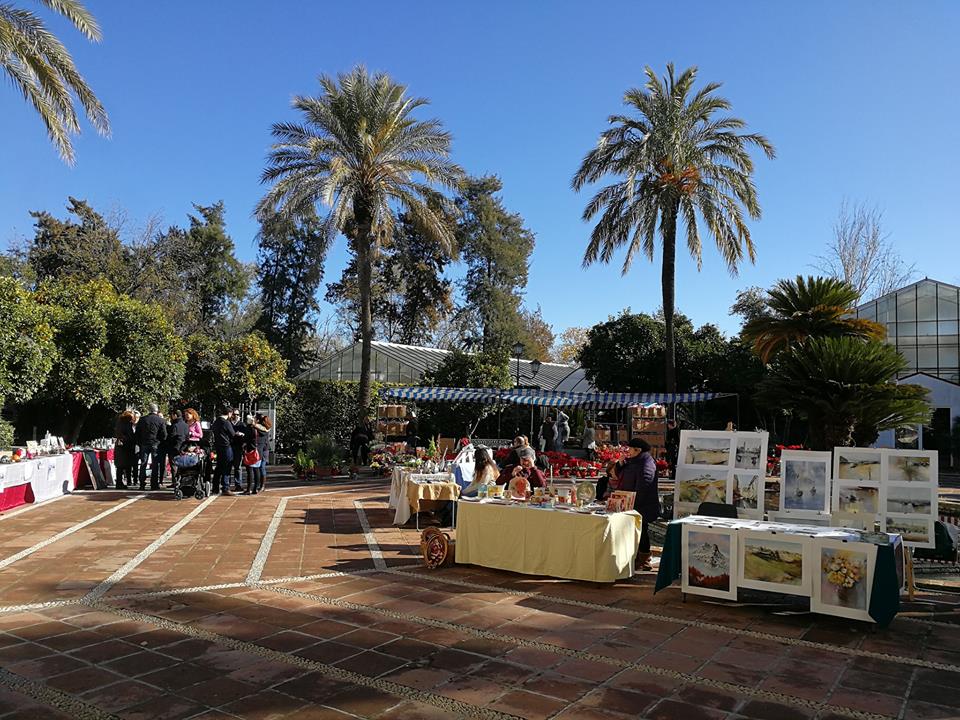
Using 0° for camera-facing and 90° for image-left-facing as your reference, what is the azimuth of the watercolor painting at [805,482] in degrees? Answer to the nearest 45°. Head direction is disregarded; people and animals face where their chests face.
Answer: approximately 0°

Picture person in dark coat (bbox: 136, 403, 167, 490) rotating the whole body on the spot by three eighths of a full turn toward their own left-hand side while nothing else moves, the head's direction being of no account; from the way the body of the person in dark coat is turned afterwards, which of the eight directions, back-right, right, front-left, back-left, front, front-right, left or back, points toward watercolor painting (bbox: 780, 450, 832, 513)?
left

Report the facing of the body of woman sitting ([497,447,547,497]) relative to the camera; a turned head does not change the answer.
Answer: toward the camera

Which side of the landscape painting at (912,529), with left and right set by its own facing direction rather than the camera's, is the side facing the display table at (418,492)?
right

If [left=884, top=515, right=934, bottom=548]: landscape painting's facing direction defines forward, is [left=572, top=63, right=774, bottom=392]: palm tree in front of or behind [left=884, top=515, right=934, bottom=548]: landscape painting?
behind

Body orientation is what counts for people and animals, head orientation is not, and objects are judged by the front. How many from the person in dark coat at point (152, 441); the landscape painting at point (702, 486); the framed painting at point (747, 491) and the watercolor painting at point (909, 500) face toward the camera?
3

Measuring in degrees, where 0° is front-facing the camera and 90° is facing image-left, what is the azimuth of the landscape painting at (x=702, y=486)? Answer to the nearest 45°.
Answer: approximately 0°

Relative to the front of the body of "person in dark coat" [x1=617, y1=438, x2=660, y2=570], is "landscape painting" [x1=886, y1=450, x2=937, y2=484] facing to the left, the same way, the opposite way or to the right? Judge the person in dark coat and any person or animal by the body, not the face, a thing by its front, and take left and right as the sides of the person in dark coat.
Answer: to the left

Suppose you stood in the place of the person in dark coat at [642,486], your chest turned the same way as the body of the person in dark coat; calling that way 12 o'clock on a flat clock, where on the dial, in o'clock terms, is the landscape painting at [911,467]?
The landscape painting is roughly at 6 o'clock from the person in dark coat.

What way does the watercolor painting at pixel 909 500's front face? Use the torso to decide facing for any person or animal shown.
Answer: toward the camera

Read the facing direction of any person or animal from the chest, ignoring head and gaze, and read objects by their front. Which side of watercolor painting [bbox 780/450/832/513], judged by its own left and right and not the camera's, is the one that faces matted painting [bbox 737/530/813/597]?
front

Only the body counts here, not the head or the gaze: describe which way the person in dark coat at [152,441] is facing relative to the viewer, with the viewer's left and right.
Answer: facing away from the viewer

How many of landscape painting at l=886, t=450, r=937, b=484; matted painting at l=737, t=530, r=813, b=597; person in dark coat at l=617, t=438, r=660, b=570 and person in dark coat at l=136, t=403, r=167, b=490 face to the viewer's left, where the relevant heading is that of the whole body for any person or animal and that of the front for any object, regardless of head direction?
1
